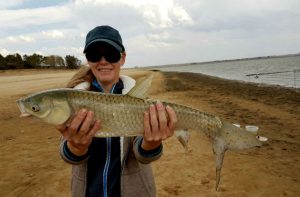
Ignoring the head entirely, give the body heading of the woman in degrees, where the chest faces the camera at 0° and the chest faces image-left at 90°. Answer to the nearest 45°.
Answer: approximately 0°
